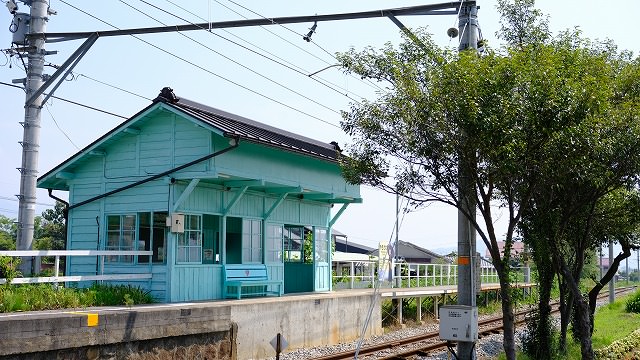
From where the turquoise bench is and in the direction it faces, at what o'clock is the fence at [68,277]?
The fence is roughly at 3 o'clock from the turquoise bench.

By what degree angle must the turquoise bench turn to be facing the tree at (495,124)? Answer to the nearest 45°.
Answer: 0° — it already faces it

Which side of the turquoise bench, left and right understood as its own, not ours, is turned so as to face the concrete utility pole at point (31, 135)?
right

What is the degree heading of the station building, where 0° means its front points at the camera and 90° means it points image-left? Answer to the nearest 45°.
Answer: approximately 315°

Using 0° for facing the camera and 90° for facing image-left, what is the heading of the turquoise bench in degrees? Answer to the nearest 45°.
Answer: approximately 315°

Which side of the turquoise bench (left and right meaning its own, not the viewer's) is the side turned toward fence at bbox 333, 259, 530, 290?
left

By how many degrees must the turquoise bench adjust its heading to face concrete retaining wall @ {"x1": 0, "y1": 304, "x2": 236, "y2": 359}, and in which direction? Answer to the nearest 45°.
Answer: approximately 45° to its right

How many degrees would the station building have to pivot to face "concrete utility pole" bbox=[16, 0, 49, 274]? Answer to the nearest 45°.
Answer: approximately 90° to its right
